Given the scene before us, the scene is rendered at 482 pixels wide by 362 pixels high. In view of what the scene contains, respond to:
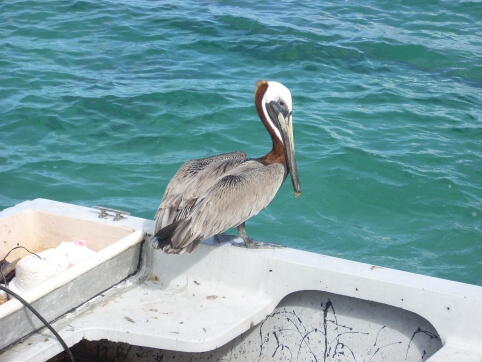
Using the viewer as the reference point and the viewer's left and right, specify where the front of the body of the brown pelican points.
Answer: facing away from the viewer and to the right of the viewer
